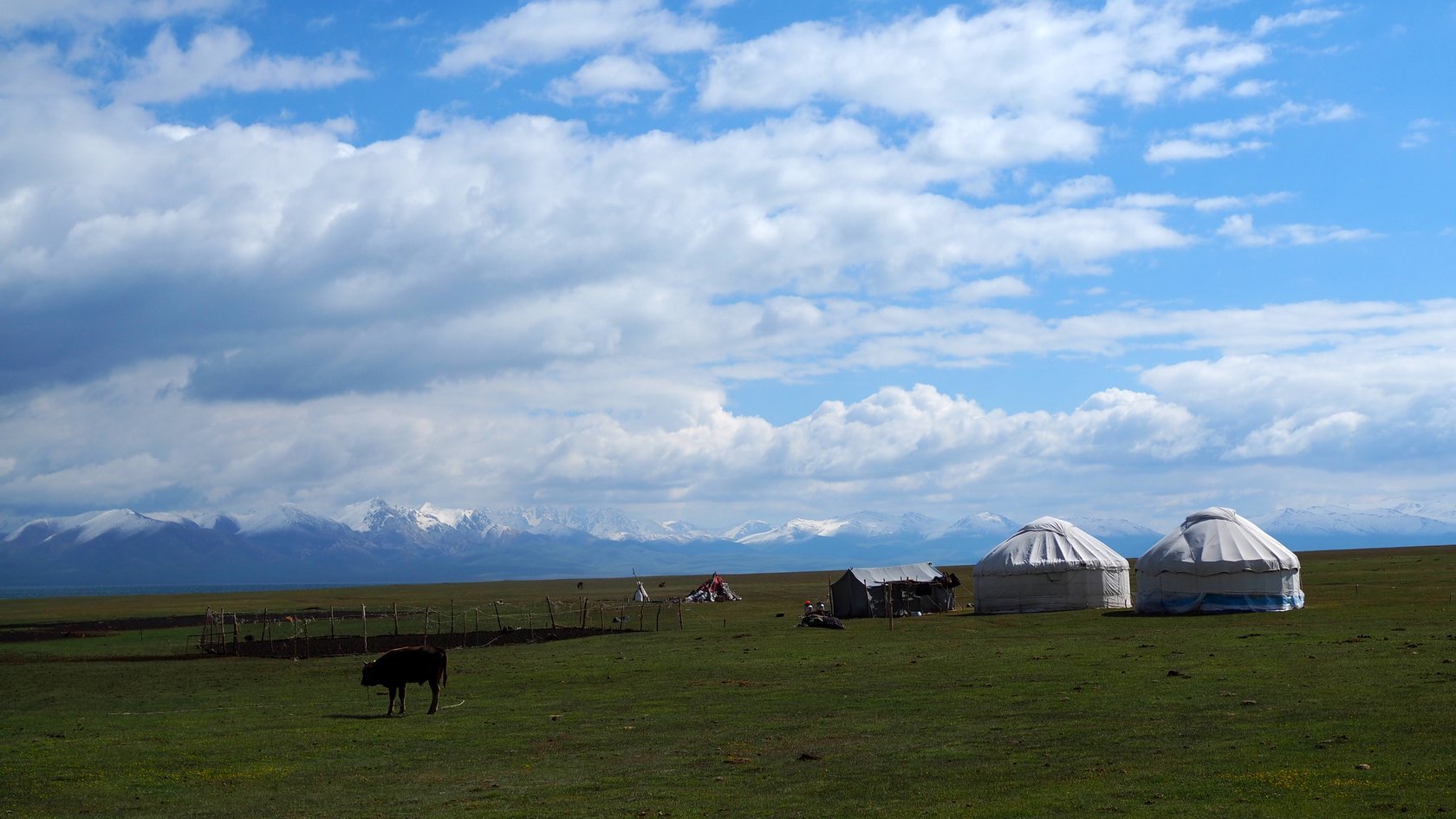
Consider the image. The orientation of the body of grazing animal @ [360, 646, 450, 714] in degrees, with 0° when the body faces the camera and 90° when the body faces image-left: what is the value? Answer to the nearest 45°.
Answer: approximately 90°

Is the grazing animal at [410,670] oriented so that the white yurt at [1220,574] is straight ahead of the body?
no
